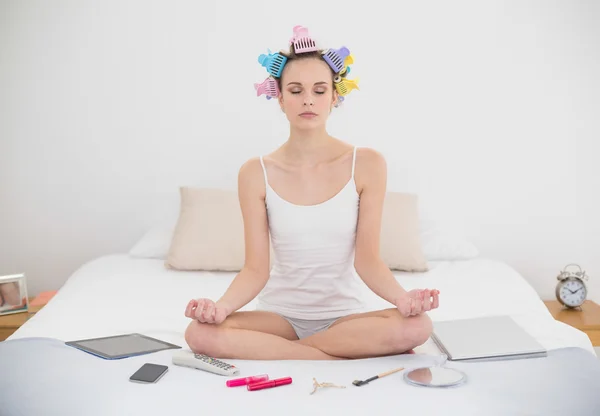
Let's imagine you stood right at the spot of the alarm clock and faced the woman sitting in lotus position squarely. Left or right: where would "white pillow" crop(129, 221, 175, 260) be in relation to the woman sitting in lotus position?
right

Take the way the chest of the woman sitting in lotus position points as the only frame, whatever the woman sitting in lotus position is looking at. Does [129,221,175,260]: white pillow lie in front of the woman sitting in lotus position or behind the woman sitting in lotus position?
behind

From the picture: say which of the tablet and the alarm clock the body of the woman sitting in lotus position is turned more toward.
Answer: the tablet

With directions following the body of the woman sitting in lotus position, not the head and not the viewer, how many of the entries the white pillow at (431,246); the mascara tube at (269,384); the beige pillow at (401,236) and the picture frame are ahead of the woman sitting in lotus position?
1

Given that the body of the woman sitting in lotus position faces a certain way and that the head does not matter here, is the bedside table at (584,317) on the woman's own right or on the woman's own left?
on the woman's own left

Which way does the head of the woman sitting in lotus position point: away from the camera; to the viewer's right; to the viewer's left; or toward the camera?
toward the camera

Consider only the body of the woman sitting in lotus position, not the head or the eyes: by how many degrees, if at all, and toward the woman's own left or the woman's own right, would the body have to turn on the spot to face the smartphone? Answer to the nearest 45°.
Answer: approximately 45° to the woman's own right

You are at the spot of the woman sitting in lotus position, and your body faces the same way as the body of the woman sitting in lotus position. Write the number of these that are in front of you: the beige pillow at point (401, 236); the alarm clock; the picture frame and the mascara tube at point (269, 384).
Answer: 1

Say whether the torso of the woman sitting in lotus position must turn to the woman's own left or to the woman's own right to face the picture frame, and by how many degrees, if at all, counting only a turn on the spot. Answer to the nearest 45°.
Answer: approximately 135° to the woman's own right

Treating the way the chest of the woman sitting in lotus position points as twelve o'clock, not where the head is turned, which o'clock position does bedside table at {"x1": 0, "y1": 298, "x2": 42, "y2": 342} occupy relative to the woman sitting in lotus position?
The bedside table is roughly at 4 o'clock from the woman sitting in lotus position.

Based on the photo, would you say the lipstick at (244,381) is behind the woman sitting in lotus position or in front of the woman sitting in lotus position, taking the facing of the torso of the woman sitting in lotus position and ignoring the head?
in front

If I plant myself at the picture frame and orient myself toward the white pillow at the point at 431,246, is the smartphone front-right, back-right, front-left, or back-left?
front-right

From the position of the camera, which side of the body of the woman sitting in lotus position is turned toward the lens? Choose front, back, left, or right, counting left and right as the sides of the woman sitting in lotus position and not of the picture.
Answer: front

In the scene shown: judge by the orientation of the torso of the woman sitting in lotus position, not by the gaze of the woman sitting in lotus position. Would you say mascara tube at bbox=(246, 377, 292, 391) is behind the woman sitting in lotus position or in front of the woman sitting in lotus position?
in front
